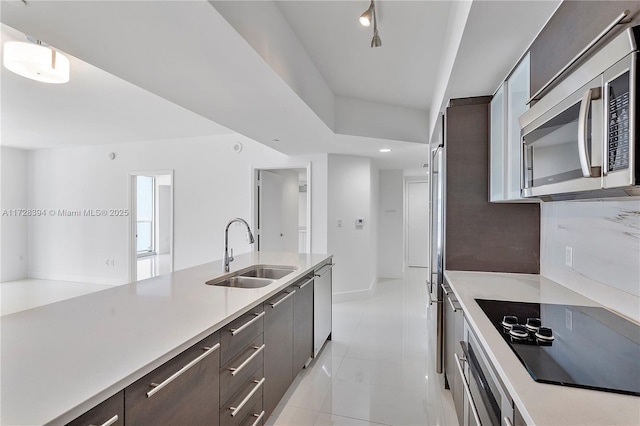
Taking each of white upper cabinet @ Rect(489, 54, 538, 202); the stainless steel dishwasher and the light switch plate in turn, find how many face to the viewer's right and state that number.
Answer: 1

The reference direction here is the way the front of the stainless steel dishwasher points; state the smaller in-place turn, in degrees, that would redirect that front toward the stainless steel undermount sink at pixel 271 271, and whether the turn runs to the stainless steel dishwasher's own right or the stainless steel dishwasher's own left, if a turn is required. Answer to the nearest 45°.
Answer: approximately 135° to the stainless steel dishwasher's own right

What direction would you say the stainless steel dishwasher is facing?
to the viewer's right

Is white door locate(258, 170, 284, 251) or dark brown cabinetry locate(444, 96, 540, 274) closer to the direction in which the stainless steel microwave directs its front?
the white door

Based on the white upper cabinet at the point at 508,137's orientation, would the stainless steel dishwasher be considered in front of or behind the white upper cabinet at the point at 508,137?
in front

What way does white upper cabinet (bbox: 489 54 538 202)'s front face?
to the viewer's left

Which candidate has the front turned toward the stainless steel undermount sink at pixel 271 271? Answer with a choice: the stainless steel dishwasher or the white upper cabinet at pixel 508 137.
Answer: the white upper cabinet

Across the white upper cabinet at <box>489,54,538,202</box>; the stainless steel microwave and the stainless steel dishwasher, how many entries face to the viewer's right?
1

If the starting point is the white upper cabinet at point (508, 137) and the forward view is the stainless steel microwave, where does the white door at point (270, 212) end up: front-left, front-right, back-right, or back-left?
back-right

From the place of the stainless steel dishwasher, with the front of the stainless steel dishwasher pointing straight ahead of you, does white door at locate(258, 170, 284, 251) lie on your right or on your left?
on your left

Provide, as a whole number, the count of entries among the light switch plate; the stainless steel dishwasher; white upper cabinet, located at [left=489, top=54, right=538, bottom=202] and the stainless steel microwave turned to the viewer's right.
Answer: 1

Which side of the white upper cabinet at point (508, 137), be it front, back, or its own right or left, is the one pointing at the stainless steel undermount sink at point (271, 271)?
front

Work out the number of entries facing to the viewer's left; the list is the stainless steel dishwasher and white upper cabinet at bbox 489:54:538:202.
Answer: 1

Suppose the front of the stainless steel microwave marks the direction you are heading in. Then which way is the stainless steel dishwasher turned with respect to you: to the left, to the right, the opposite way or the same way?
the opposite way
